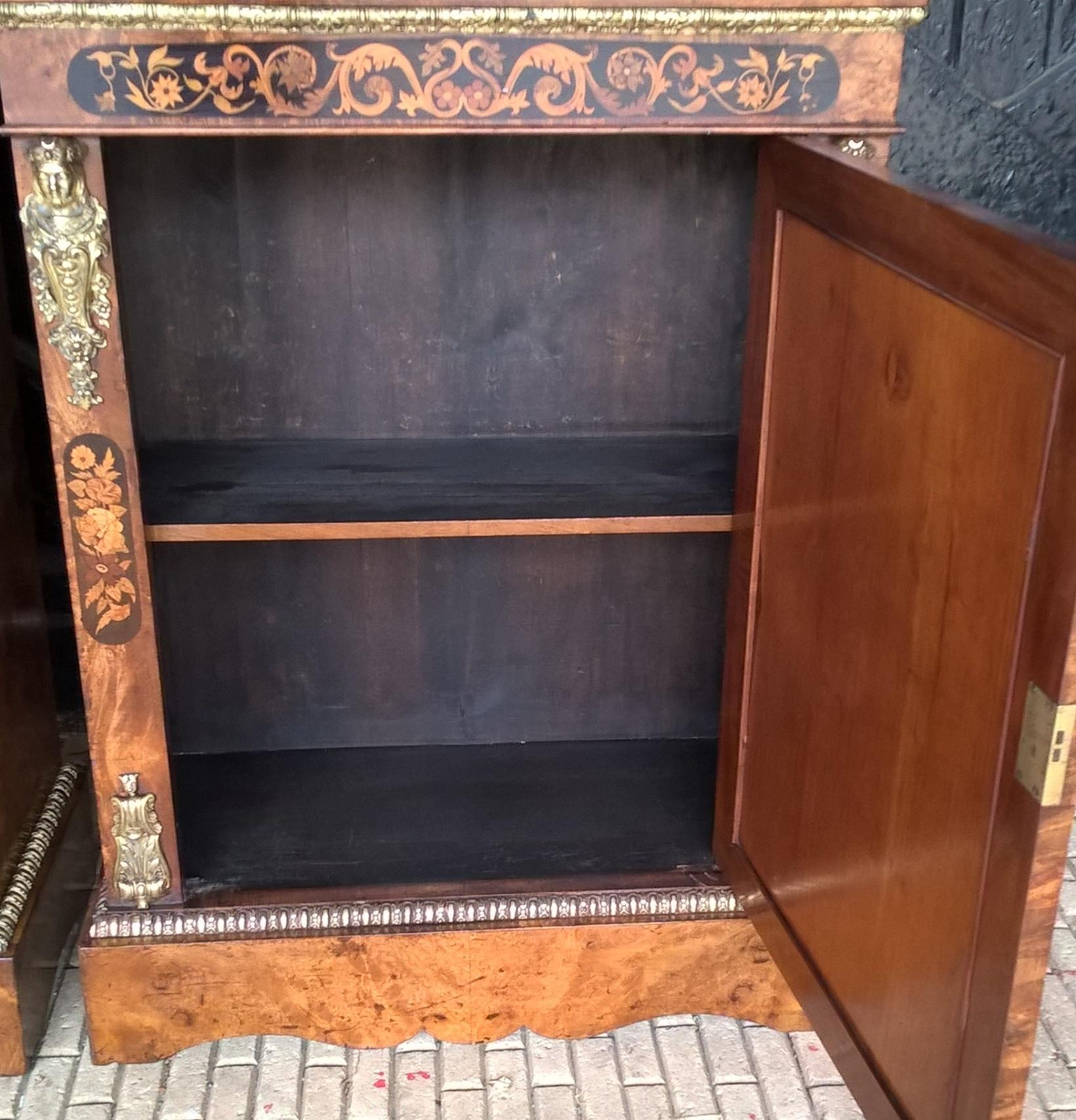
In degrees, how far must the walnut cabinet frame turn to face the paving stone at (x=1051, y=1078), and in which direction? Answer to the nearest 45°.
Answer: approximately 90° to its left

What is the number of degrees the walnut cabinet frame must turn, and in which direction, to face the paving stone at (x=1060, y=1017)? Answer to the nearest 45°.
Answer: approximately 90° to its left

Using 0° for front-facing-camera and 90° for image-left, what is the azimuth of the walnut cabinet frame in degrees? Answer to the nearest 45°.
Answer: approximately 0°
